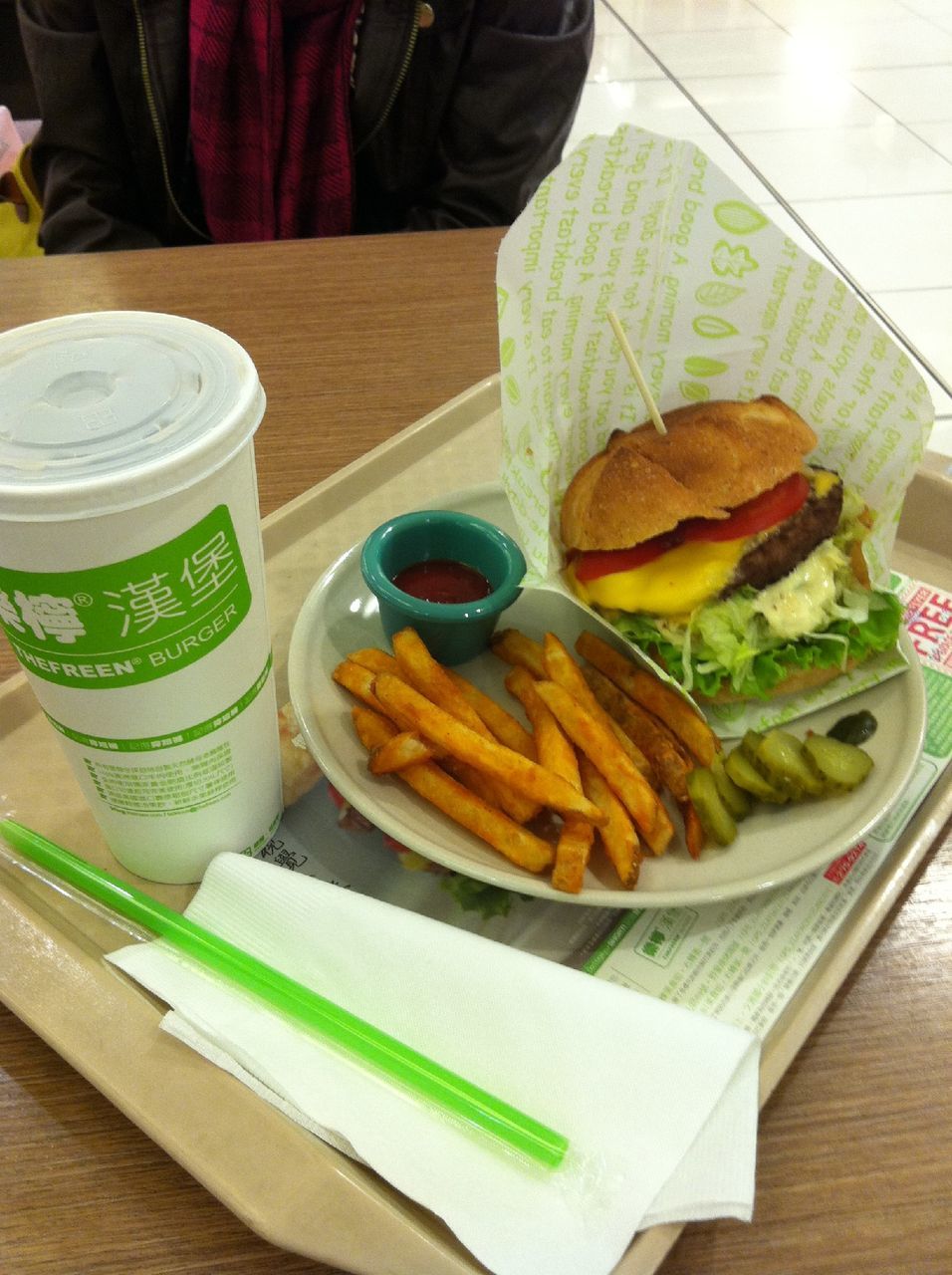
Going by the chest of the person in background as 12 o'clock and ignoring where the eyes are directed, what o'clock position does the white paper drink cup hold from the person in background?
The white paper drink cup is roughly at 12 o'clock from the person in background.

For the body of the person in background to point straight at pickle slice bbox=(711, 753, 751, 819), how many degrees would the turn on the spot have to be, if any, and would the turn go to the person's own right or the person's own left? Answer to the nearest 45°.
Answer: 0° — they already face it

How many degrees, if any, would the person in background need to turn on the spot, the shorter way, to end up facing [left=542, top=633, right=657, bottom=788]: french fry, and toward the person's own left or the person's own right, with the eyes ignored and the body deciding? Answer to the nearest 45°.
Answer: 0° — they already face it

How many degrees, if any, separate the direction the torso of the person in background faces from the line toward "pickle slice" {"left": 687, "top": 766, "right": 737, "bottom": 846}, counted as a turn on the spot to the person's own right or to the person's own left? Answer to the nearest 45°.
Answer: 0° — they already face it

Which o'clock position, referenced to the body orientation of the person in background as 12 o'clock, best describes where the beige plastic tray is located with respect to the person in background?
The beige plastic tray is roughly at 12 o'clock from the person in background.

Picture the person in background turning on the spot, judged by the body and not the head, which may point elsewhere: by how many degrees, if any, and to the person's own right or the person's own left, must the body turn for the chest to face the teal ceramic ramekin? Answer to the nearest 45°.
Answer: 0° — they already face it

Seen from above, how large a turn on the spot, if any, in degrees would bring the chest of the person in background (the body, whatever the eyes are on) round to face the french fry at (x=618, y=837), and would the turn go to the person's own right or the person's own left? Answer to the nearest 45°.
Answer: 0° — they already face it

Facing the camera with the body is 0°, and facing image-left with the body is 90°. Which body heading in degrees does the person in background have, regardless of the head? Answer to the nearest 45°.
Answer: approximately 0°

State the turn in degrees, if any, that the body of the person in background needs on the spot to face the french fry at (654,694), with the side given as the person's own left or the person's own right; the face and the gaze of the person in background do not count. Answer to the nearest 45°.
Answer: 0° — they already face it

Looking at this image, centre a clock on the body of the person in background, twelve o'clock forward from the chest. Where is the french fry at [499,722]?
The french fry is roughly at 12 o'clock from the person in background.
